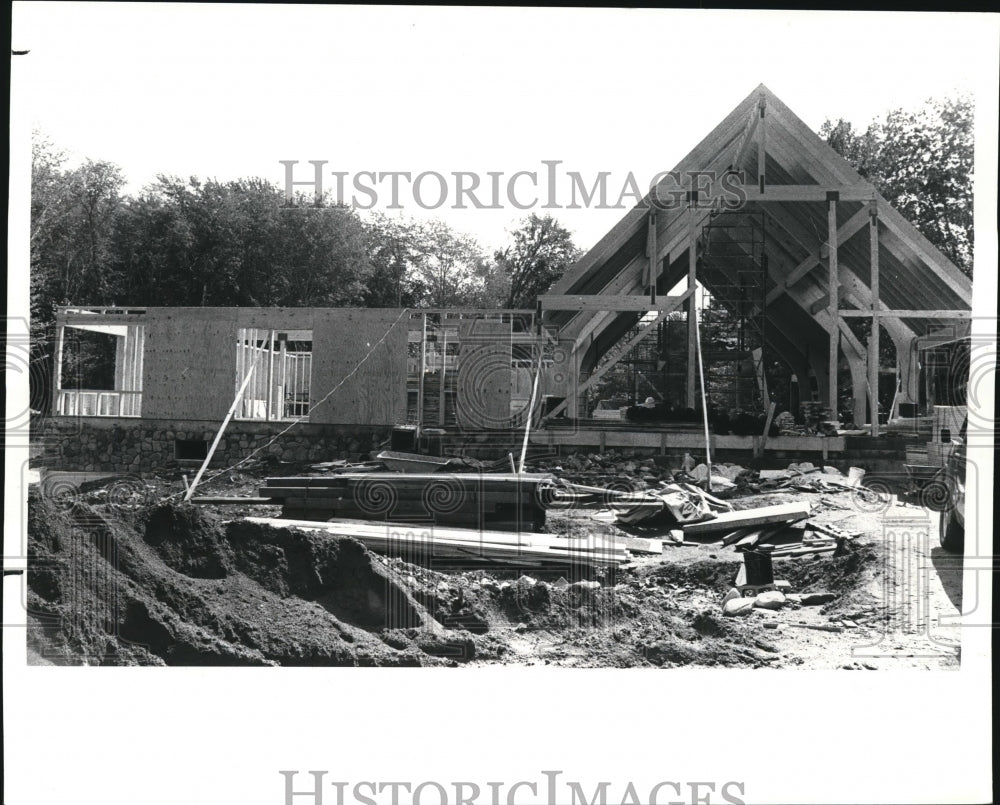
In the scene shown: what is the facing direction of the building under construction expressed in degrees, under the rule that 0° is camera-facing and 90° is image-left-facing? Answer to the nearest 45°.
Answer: approximately 0°

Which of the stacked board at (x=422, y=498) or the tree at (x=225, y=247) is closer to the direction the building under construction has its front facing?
the stacked board

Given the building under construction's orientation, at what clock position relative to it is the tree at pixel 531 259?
The tree is roughly at 6 o'clock from the building under construction.

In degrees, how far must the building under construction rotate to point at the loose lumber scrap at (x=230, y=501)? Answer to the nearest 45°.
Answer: approximately 45° to its right

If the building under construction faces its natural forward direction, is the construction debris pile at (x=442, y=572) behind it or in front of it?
in front

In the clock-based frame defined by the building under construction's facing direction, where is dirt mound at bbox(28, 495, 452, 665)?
The dirt mound is roughly at 1 o'clock from the building under construction.

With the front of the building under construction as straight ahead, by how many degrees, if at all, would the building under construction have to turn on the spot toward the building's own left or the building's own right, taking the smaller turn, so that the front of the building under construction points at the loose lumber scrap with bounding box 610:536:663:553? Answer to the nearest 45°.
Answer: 0° — it already faces it

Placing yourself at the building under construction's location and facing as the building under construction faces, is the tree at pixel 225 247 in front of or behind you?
behind

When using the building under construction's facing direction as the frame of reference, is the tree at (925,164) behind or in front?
behind

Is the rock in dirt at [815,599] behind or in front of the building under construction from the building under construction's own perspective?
in front

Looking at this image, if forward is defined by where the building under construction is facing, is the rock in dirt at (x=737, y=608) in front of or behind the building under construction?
in front

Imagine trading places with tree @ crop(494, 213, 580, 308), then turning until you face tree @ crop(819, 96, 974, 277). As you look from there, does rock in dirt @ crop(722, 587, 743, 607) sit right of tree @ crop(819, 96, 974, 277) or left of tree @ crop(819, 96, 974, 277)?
right

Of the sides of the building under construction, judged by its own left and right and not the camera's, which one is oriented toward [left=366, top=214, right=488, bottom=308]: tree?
back
